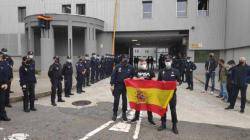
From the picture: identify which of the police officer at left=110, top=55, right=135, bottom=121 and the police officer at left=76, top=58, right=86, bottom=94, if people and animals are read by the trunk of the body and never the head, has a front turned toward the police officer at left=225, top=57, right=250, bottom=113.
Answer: the police officer at left=76, top=58, right=86, bottom=94

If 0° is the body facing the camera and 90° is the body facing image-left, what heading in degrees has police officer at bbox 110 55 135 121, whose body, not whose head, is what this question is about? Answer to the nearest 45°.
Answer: approximately 0°

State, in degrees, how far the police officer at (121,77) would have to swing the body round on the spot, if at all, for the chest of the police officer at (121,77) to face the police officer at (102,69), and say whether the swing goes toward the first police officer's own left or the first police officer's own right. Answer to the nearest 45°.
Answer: approximately 180°

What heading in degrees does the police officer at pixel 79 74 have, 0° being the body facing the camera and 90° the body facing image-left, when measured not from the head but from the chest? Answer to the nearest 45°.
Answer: approximately 315°

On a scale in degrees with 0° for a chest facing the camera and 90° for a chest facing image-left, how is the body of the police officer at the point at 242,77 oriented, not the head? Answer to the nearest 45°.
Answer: approximately 45°
